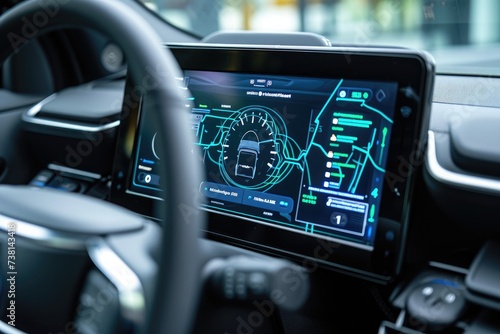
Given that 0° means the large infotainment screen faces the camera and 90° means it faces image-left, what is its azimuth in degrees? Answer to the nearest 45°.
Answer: approximately 45°
